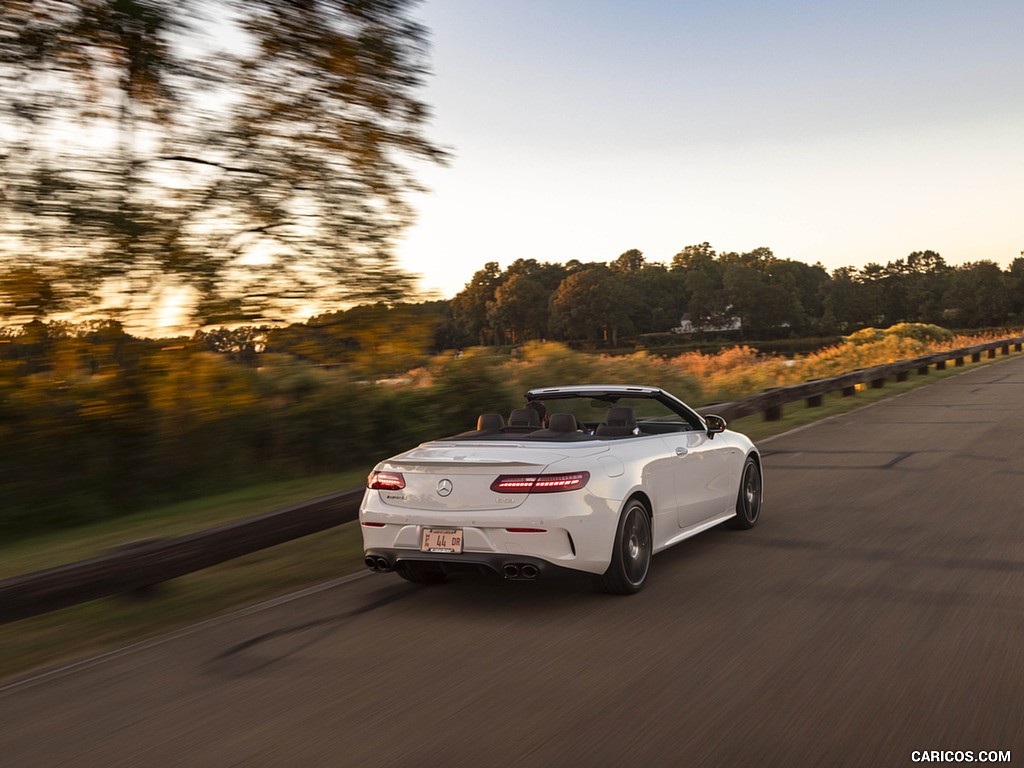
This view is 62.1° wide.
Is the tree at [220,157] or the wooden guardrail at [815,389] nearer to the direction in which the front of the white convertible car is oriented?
the wooden guardrail

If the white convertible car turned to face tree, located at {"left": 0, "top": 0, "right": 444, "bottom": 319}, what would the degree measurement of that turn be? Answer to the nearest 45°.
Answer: approximately 90° to its left

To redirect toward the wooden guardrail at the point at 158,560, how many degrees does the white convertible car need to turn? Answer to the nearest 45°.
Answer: approximately 135° to its left

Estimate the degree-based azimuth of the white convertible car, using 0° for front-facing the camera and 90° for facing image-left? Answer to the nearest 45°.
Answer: approximately 225°
